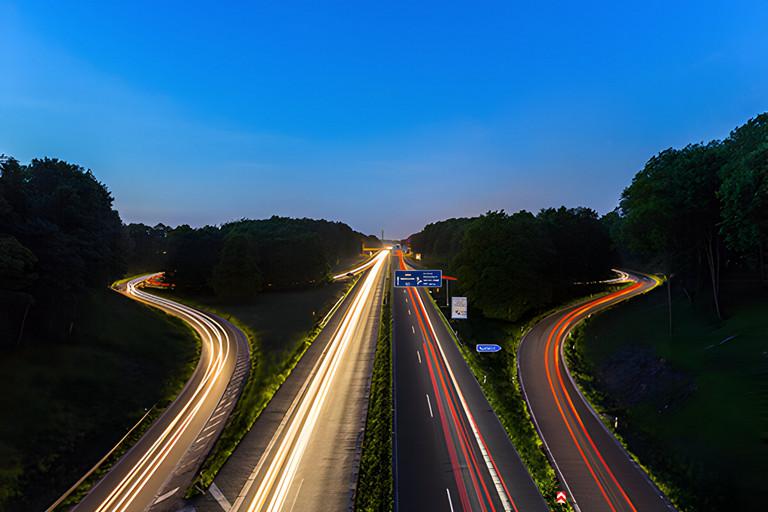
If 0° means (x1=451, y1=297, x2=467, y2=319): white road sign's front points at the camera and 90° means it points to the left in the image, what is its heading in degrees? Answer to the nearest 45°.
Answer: approximately 0°

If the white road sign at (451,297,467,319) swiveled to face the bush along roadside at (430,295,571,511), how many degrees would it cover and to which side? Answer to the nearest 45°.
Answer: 0° — it already faces it

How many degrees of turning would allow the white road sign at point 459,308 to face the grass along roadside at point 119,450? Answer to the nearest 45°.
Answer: approximately 45° to its right

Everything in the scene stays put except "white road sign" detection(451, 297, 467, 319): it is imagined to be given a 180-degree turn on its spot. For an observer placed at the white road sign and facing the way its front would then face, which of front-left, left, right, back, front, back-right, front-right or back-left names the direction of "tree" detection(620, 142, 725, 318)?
right

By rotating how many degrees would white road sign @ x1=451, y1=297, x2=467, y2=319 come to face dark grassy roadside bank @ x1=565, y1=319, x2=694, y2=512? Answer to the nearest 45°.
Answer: approximately 45° to its left

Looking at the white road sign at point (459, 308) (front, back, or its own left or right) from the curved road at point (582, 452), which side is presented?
front

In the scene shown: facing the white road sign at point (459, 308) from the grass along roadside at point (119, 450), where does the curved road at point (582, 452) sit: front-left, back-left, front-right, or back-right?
front-right
